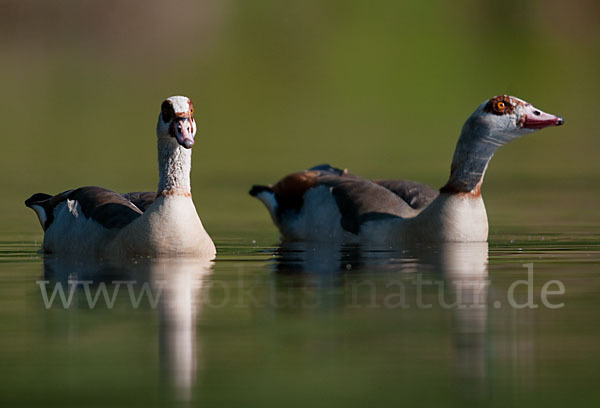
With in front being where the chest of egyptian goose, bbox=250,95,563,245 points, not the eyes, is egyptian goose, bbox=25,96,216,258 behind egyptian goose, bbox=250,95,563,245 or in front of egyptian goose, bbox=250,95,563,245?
behind

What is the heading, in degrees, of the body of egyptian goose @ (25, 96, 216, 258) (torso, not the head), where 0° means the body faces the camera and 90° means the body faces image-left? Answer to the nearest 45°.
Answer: approximately 315°

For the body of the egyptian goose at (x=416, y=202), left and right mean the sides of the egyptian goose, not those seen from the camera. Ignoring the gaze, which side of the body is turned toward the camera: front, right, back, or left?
right

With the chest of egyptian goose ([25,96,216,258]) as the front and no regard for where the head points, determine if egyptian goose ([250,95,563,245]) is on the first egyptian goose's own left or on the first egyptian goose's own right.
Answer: on the first egyptian goose's own left
